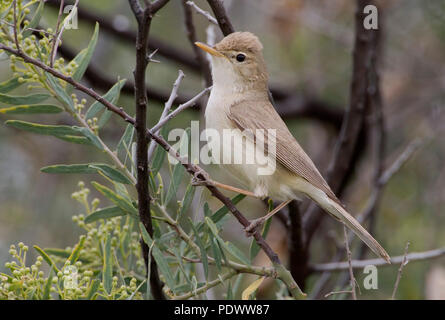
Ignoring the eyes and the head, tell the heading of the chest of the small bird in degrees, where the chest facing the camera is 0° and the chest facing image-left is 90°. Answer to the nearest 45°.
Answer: approximately 90°

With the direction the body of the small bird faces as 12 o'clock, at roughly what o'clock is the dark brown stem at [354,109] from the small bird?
The dark brown stem is roughly at 4 o'clock from the small bird.

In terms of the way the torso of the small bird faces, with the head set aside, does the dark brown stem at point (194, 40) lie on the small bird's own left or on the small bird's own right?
on the small bird's own right

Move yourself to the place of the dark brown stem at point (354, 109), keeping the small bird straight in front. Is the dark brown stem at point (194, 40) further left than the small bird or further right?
right

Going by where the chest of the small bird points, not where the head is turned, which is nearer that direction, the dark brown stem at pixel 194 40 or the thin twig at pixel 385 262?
the dark brown stem
